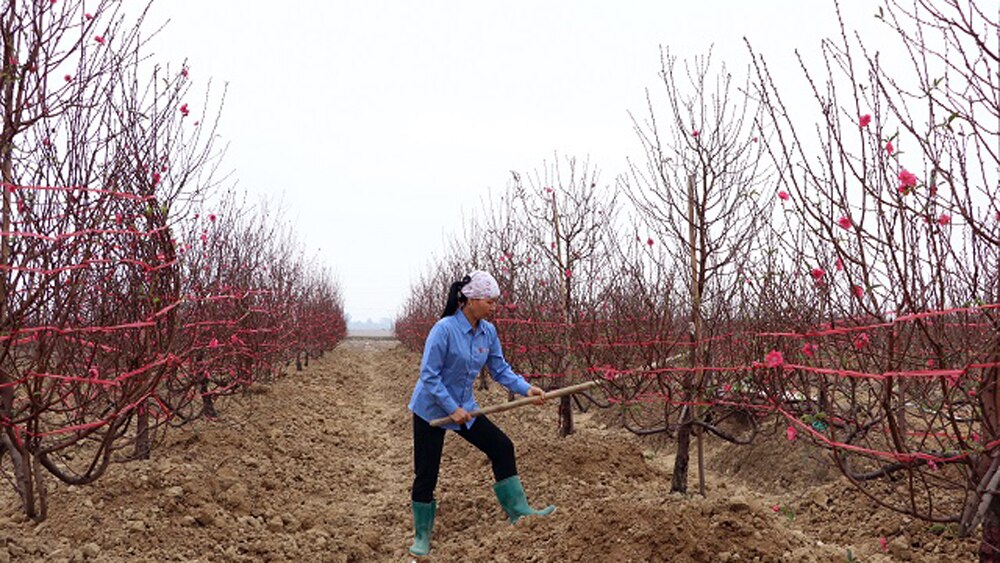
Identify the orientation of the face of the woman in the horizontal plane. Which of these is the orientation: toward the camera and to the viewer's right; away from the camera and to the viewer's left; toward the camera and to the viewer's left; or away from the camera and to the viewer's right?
toward the camera and to the viewer's right

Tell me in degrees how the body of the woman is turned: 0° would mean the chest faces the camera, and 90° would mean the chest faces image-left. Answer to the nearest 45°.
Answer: approximately 315°
